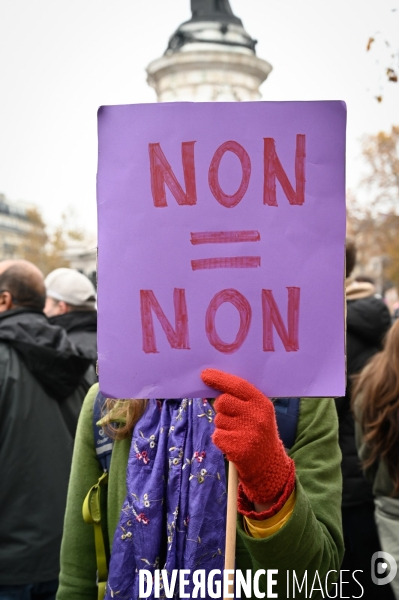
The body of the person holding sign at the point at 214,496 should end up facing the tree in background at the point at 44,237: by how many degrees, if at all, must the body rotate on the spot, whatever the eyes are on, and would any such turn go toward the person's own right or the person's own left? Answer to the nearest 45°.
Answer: approximately 180°

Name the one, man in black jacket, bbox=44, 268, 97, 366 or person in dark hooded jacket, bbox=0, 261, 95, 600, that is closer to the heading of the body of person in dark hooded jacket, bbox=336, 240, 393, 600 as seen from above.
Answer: the man in black jacket

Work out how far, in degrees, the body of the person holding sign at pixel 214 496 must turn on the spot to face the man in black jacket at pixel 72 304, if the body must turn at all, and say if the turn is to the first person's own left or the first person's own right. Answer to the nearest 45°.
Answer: approximately 180°

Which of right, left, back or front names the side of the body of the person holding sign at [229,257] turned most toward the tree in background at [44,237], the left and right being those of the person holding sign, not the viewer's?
back

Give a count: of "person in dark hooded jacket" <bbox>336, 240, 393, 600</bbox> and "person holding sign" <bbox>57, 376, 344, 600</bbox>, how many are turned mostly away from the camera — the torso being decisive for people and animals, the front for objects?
1

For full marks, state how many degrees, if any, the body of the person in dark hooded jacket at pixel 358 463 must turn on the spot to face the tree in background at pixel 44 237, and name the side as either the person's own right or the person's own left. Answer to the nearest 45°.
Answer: approximately 45° to the person's own left

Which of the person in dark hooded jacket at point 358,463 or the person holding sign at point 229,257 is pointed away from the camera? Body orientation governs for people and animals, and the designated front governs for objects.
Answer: the person in dark hooded jacket

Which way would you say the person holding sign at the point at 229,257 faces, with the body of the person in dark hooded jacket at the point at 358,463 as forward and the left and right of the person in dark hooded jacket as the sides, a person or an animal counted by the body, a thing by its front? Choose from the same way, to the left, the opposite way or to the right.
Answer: the opposite way

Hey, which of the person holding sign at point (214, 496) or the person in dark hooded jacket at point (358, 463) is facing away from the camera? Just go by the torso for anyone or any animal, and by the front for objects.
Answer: the person in dark hooded jacket

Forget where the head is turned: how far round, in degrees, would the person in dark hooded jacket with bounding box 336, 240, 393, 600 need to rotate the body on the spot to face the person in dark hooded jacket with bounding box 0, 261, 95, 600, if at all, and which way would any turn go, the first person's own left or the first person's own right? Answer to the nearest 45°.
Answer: approximately 135° to the first person's own left

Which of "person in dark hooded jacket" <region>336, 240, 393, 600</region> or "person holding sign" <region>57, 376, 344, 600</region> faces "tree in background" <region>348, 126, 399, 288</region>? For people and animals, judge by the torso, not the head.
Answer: the person in dark hooded jacket
